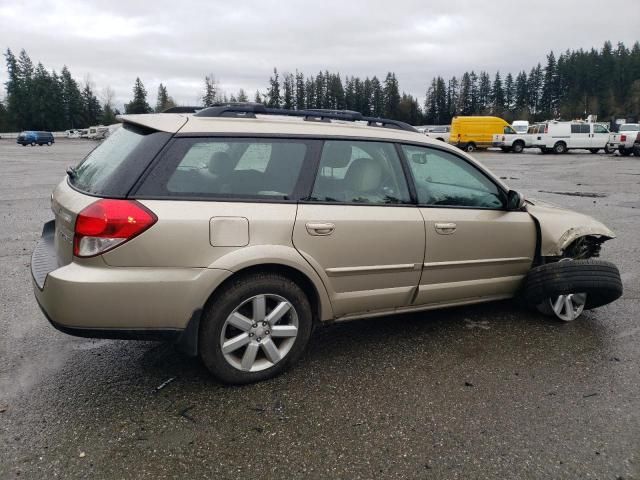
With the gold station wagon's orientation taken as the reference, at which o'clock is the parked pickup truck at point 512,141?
The parked pickup truck is roughly at 11 o'clock from the gold station wagon.

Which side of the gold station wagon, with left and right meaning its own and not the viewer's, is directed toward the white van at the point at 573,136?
front

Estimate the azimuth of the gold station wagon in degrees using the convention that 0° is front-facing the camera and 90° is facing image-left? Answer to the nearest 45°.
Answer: approximately 225°

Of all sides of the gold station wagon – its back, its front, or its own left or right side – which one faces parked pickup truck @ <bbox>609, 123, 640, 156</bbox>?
front
